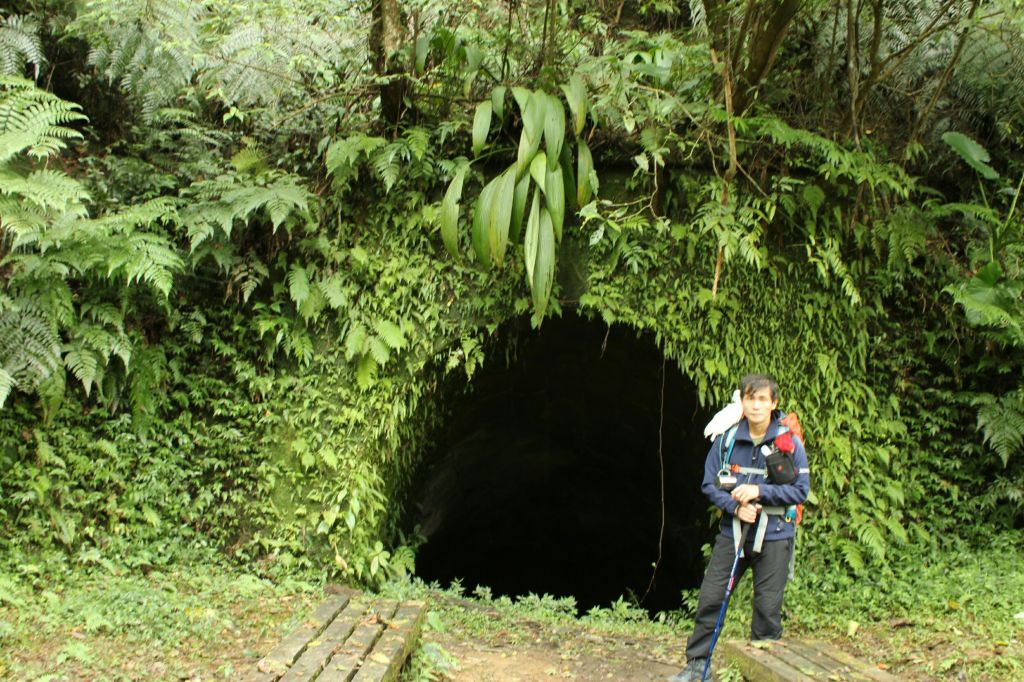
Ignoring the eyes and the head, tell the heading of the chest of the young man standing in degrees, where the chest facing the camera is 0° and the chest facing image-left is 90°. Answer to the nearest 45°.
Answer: approximately 0°

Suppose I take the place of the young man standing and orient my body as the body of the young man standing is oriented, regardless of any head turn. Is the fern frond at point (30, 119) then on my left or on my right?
on my right

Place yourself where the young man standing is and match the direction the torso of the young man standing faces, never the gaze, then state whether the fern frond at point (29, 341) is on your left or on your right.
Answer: on your right

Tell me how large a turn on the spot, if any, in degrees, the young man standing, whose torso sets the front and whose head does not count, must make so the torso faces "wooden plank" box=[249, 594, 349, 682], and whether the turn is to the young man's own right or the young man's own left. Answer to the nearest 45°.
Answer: approximately 45° to the young man's own right

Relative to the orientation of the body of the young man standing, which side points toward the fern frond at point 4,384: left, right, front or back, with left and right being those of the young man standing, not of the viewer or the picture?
right

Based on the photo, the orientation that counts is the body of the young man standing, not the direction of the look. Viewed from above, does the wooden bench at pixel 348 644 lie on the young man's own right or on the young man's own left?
on the young man's own right

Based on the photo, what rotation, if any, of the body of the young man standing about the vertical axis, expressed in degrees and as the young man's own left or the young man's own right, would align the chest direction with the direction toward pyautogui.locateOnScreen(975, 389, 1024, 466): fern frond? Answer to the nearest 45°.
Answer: approximately 135° to the young man's own left

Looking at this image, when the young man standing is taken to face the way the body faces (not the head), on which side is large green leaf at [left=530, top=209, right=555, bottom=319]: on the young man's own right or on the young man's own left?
on the young man's own right
